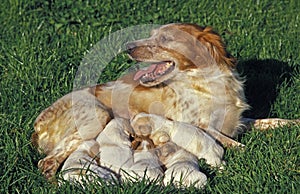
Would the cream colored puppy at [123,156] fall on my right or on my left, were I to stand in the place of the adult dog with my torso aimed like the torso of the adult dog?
on my right

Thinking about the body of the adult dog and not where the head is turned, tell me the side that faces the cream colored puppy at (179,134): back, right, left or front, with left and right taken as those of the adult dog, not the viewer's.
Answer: right

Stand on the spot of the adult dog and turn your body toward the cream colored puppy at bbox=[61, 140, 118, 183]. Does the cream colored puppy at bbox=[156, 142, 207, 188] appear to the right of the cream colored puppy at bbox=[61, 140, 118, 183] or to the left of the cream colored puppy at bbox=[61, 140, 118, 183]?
left

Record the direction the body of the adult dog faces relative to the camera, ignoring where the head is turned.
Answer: to the viewer's right

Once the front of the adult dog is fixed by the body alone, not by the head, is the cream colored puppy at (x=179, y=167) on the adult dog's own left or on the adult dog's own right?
on the adult dog's own right

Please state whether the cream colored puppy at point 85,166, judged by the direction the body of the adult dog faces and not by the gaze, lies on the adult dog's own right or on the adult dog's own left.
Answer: on the adult dog's own right
